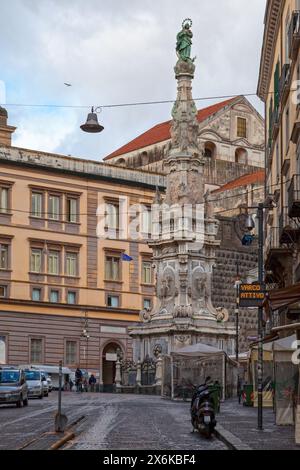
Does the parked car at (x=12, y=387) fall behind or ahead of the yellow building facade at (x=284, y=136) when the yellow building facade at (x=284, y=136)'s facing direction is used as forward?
ahead

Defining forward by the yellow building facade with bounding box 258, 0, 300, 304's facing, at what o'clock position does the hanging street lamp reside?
The hanging street lamp is roughly at 12 o'clock from the yellow building facade.

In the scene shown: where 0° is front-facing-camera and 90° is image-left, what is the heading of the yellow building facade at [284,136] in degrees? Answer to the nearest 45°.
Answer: approximately 90°

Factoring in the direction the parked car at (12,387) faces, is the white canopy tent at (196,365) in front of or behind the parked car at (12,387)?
behind

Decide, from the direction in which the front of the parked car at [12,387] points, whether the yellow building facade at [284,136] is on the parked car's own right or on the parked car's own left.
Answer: on the parked car's own left

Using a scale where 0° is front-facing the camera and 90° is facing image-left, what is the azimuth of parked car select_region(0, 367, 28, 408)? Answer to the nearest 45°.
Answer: approximately 45°
